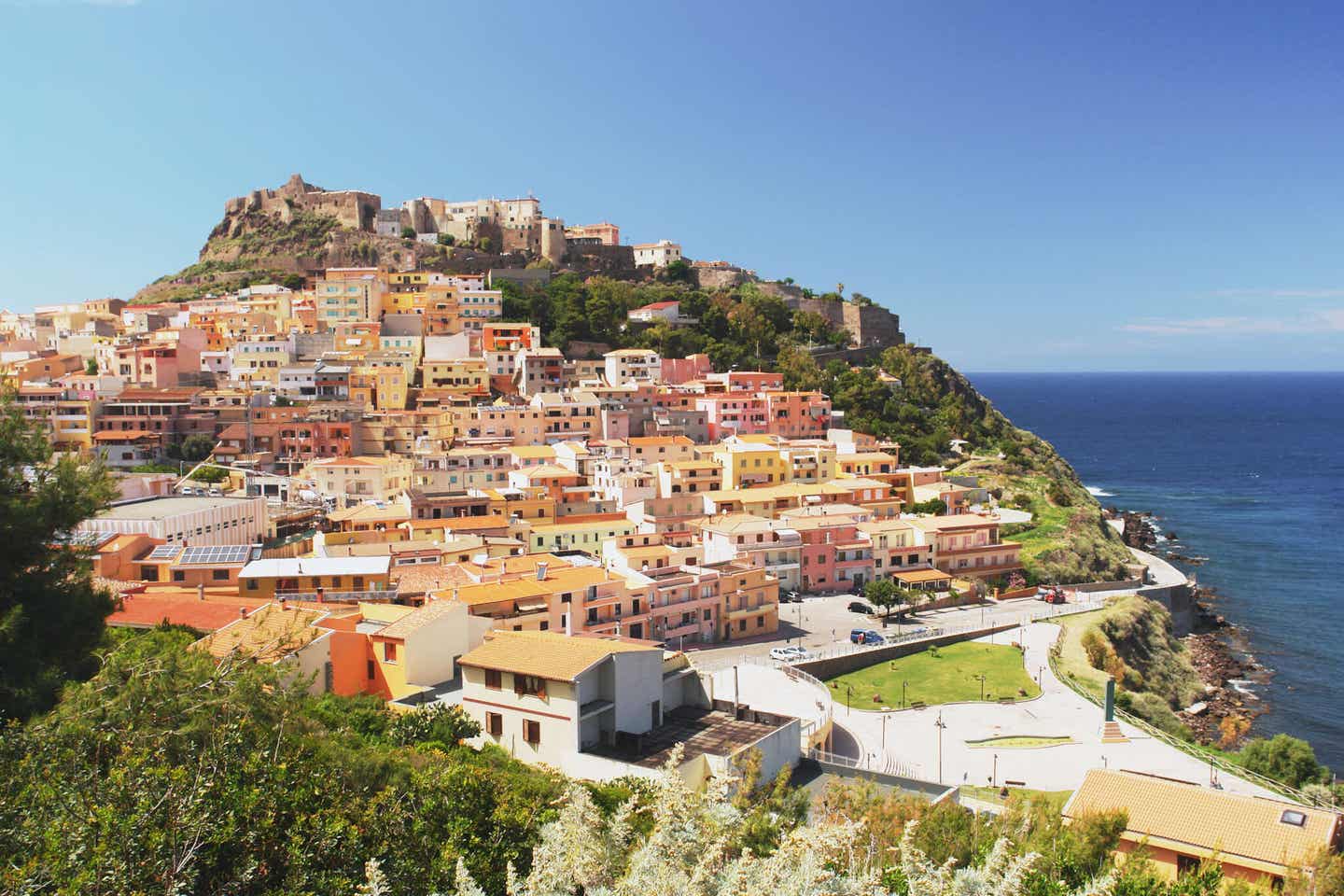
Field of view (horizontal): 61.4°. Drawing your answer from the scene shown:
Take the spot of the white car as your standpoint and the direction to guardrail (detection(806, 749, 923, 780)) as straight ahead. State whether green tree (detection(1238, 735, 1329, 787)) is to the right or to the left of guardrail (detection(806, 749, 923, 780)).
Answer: left

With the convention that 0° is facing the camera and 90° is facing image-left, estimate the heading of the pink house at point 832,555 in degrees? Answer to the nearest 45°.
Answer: approximately 315°

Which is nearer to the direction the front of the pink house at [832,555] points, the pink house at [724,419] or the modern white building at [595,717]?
the modern white building

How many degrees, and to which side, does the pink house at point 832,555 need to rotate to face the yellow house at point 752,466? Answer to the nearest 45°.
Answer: approximately 180°

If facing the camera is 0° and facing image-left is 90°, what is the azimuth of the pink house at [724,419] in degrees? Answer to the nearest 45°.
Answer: approximately 315°

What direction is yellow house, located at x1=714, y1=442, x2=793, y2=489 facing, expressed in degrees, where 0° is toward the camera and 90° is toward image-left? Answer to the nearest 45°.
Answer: approximately 315°

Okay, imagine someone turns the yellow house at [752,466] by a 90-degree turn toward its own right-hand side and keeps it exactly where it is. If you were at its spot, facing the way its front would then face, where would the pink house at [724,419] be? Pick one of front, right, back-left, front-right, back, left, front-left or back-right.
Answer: back-right
